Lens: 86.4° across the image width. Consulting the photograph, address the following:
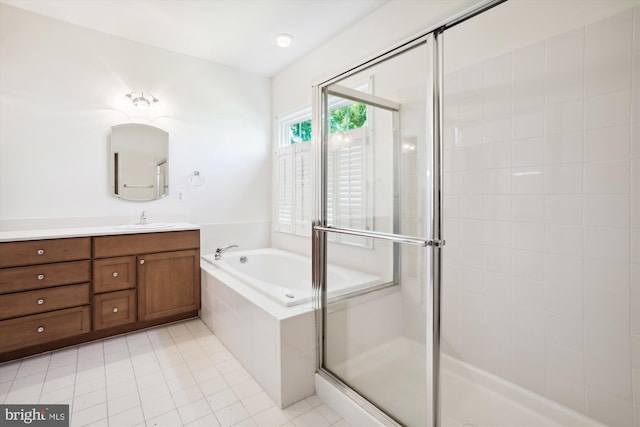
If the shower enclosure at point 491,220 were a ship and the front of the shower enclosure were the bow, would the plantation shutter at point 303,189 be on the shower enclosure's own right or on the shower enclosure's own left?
on the shower enclosure's own right

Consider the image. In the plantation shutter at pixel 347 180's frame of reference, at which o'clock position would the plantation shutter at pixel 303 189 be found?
the plantation shutter at pixel 303 189 is roughly at 4 o'clock from the plantation shutter at pixel 347 180.

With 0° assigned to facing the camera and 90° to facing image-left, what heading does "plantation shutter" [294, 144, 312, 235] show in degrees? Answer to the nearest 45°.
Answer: approximately 45°

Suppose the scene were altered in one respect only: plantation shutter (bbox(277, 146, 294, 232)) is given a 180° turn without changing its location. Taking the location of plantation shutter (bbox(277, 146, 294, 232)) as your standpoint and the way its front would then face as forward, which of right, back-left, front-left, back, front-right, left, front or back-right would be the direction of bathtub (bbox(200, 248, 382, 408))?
back-right

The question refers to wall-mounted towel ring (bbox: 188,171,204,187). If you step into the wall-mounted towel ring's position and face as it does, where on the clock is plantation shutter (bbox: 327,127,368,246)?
The plantation shutter is roughly at 11 o'clock from the wall-mounted towel ring.

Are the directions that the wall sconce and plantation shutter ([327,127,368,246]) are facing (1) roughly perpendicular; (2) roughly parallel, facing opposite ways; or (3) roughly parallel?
roughly perpendicular

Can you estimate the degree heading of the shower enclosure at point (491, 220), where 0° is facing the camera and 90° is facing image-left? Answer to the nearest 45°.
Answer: approximately 45°

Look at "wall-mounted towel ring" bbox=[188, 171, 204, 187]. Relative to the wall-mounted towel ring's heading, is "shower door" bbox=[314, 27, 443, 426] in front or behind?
in front

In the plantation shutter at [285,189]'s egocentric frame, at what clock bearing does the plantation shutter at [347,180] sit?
the plantation shutter at [347,180] is roughly at 10 o'clock from the plantation shutter at [285,189].

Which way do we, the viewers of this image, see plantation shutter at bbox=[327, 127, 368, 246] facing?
facing the viewer and to the left of the viewer

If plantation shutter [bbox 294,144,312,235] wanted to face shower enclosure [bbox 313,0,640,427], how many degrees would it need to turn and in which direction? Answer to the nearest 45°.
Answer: approximately 90° to its left

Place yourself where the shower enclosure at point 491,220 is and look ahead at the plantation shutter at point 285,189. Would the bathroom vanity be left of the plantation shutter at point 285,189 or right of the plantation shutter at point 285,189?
left
